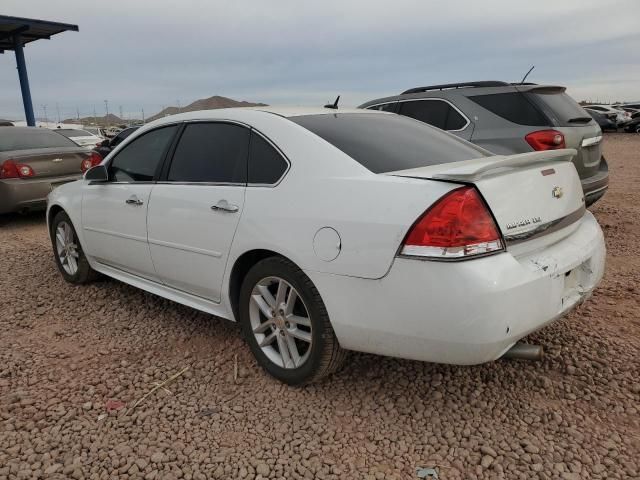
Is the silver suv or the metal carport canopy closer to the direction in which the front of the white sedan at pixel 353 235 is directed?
the metal carport canopy

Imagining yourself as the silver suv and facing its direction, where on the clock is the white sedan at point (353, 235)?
The white sedan is roughly at 8 o'clock from the silver suv.

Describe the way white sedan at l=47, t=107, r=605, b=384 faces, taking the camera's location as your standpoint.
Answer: facing away from the viewer and to the left of the viewer

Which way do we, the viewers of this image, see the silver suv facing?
facing away from the viewer and to the left of the viewer

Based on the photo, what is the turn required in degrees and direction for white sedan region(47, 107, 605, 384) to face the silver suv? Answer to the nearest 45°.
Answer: approximately 90° to its right
